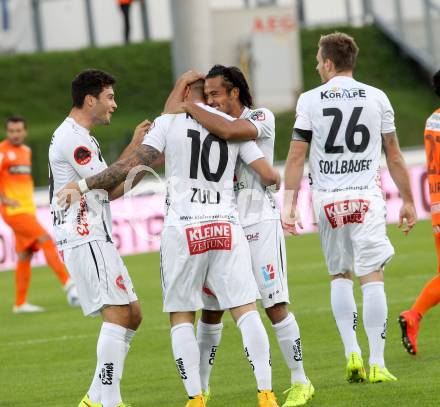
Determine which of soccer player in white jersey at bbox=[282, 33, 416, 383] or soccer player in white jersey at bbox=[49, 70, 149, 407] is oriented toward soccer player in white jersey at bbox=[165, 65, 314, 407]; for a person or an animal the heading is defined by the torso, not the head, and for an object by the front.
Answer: soccer player in white jersey at bbox=[49, 70, 149, 407]

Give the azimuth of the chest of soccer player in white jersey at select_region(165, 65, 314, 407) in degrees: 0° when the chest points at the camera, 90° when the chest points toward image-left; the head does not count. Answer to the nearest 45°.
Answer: approximately 45°

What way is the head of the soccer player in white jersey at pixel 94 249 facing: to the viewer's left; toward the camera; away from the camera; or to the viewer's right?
to the viewer's right

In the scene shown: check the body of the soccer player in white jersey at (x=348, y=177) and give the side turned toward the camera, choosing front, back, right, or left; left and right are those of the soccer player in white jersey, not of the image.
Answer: back

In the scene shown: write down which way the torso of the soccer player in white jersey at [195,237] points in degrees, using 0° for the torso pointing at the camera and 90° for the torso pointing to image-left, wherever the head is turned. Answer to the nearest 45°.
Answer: approximately 180°

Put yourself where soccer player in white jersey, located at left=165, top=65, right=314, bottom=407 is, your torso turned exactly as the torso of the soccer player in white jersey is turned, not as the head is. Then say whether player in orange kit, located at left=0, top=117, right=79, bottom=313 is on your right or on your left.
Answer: on your right

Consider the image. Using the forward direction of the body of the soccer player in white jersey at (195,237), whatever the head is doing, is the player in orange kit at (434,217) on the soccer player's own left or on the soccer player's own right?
on the soccer player's own right

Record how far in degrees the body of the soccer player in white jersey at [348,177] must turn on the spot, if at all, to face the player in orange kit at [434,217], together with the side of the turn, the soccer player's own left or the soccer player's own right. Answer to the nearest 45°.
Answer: approximately 45° to the soccer player's own right

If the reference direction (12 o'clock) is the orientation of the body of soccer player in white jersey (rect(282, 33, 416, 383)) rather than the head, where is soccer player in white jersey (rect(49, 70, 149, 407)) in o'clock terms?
soccer player in white jersey (rect(49, 70, 149, 407)) is roughly at 8 o'clock from soccer player in white jersey (rect(282, 33, 416, 383)).

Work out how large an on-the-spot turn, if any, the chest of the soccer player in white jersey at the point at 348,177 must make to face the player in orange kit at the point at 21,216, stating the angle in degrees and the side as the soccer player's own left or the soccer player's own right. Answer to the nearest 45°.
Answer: approximately 45° to the soccer player's own left
